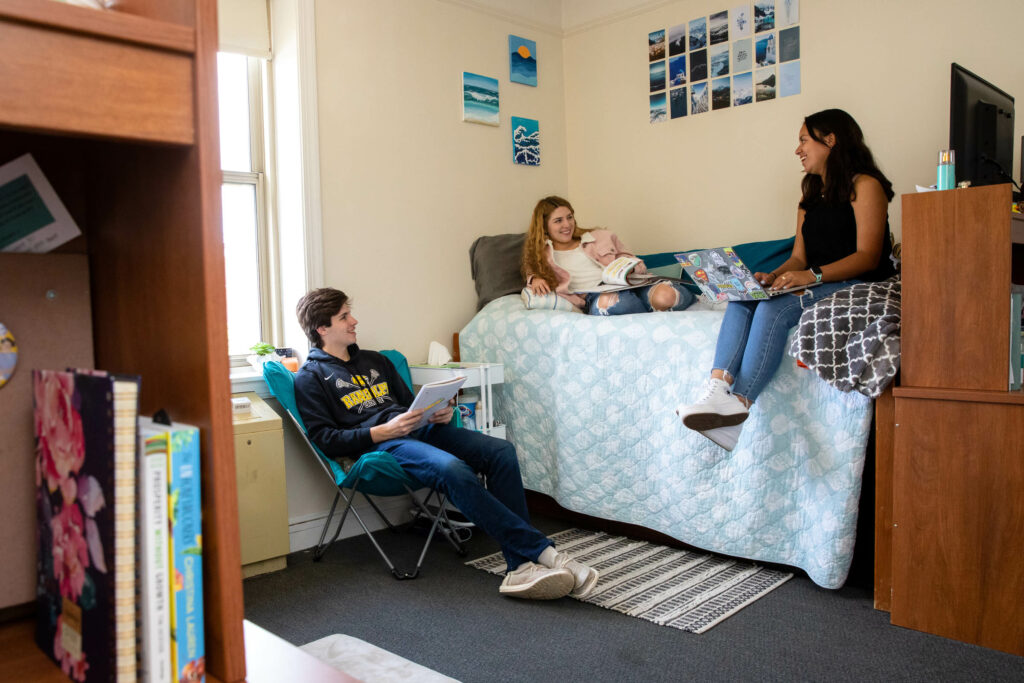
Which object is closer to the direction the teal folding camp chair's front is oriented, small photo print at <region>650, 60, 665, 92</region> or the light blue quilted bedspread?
the light blue quilted bedspread

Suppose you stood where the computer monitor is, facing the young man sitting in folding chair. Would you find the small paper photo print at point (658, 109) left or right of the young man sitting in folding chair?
right

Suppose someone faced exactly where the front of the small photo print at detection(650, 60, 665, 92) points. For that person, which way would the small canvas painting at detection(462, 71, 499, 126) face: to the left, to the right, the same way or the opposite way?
to the left

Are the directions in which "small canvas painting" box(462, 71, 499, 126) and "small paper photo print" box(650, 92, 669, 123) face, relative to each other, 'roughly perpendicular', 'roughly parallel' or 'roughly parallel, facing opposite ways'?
roughly perpendicular

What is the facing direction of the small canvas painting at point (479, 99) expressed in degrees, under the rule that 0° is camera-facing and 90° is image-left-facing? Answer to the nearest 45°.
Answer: approximately 315°

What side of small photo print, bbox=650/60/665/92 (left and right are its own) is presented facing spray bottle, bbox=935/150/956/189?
left

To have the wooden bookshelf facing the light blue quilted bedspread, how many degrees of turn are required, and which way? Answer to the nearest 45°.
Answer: approximately 90° to its left

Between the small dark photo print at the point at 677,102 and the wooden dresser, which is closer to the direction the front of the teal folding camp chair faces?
the wooden dresser

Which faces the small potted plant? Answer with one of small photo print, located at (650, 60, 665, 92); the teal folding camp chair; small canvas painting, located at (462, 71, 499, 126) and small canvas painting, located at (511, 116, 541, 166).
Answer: small photo print, located at (650, 60, 665, 92)
